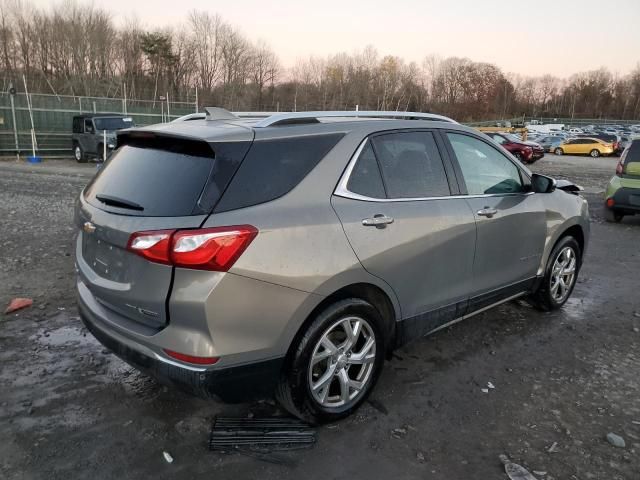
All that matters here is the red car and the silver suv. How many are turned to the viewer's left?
0

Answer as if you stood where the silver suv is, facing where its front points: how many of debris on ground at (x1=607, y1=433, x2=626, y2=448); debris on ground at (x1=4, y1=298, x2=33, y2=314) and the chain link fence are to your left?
2

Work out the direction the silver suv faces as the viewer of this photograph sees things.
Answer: facing away from the viewer and to the right of the viewer

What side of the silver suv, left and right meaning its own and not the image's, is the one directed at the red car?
front

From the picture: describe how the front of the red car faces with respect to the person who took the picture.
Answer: facing the viewer and to the right of the viewer

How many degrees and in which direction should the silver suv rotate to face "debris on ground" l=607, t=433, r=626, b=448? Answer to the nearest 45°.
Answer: approximately 45° to its right

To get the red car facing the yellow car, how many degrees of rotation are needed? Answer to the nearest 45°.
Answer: approximately 135° to its left

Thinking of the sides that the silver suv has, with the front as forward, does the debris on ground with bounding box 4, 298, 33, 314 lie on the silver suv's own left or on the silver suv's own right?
on the silver suv's own left

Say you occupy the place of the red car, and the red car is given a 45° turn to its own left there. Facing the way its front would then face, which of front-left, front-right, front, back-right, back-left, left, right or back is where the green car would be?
right

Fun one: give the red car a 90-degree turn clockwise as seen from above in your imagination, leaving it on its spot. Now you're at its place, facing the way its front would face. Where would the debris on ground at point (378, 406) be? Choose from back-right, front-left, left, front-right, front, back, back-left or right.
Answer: front-left

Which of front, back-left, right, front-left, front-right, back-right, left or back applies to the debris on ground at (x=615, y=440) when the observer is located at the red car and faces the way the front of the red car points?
front-right

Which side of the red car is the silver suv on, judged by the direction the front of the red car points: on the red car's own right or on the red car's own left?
on the red car's own right

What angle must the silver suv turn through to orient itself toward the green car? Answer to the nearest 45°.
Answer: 0° — it already faces it
